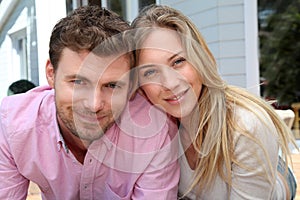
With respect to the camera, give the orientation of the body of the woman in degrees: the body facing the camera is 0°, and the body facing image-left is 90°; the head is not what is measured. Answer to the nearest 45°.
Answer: approximately 45°

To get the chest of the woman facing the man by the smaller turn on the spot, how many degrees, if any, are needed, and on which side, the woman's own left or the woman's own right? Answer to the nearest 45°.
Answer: approximately 45° to the woman's own right

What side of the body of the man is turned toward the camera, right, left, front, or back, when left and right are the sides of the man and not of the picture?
front

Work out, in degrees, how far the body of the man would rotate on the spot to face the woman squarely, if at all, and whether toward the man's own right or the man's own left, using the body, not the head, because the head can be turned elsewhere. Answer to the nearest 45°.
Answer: approximately 90° to the man's own left

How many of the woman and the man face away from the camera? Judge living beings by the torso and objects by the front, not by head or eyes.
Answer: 0

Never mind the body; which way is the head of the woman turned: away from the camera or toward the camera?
toward the camera
